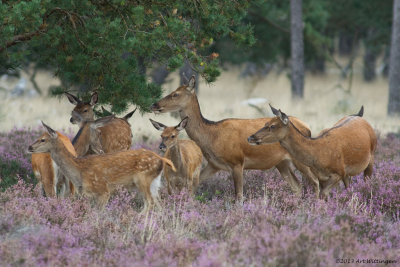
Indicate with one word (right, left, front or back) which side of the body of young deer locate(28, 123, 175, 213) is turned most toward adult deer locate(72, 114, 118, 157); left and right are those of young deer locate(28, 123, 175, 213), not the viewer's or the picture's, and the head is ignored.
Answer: right

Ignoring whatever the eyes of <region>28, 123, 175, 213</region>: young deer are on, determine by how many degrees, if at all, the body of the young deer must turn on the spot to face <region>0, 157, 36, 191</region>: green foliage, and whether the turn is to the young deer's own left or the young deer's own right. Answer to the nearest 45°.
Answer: approximately 45° to the young deer's own right

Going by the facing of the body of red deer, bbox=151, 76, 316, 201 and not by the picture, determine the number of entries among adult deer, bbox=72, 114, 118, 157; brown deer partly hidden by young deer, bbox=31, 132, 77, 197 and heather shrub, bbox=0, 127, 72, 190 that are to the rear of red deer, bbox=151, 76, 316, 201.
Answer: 0

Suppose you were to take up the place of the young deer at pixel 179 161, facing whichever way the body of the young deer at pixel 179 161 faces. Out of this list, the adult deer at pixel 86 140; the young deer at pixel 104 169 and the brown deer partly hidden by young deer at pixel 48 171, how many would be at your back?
0

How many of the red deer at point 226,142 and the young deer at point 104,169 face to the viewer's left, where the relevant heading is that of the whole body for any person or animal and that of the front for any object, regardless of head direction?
2

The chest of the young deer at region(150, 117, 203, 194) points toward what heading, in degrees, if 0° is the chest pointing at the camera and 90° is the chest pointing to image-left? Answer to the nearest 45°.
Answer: approximately 45°

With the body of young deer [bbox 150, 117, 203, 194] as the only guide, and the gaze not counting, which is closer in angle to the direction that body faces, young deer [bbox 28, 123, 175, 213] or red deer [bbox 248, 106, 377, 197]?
the young deer

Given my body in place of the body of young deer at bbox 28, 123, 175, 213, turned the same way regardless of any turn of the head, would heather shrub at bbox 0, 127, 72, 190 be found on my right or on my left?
on my right

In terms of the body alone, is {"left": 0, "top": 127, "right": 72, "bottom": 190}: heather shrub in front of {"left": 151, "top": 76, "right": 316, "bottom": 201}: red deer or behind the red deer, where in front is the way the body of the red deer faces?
in front

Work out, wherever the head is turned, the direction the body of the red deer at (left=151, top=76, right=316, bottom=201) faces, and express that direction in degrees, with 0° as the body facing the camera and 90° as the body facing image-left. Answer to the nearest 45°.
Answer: approximately 90°

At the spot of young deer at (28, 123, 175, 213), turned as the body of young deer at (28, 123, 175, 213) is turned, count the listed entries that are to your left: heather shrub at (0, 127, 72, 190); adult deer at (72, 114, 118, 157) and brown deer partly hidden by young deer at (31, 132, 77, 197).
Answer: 0

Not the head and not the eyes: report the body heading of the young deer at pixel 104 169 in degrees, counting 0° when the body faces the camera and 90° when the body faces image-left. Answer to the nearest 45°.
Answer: approximately 90°

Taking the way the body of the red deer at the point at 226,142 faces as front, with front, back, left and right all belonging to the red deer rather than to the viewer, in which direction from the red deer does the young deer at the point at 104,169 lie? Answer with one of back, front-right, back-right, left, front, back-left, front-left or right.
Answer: front-left

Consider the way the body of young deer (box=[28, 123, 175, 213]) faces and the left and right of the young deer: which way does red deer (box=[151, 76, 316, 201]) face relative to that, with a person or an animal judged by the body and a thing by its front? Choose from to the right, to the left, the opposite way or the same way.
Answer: the same way

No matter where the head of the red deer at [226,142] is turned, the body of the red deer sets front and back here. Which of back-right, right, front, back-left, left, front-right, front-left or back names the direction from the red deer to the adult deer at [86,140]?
front

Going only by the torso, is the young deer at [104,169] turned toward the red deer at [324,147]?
no

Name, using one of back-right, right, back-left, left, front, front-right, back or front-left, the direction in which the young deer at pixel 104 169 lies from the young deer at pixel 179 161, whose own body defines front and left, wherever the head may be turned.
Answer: front
